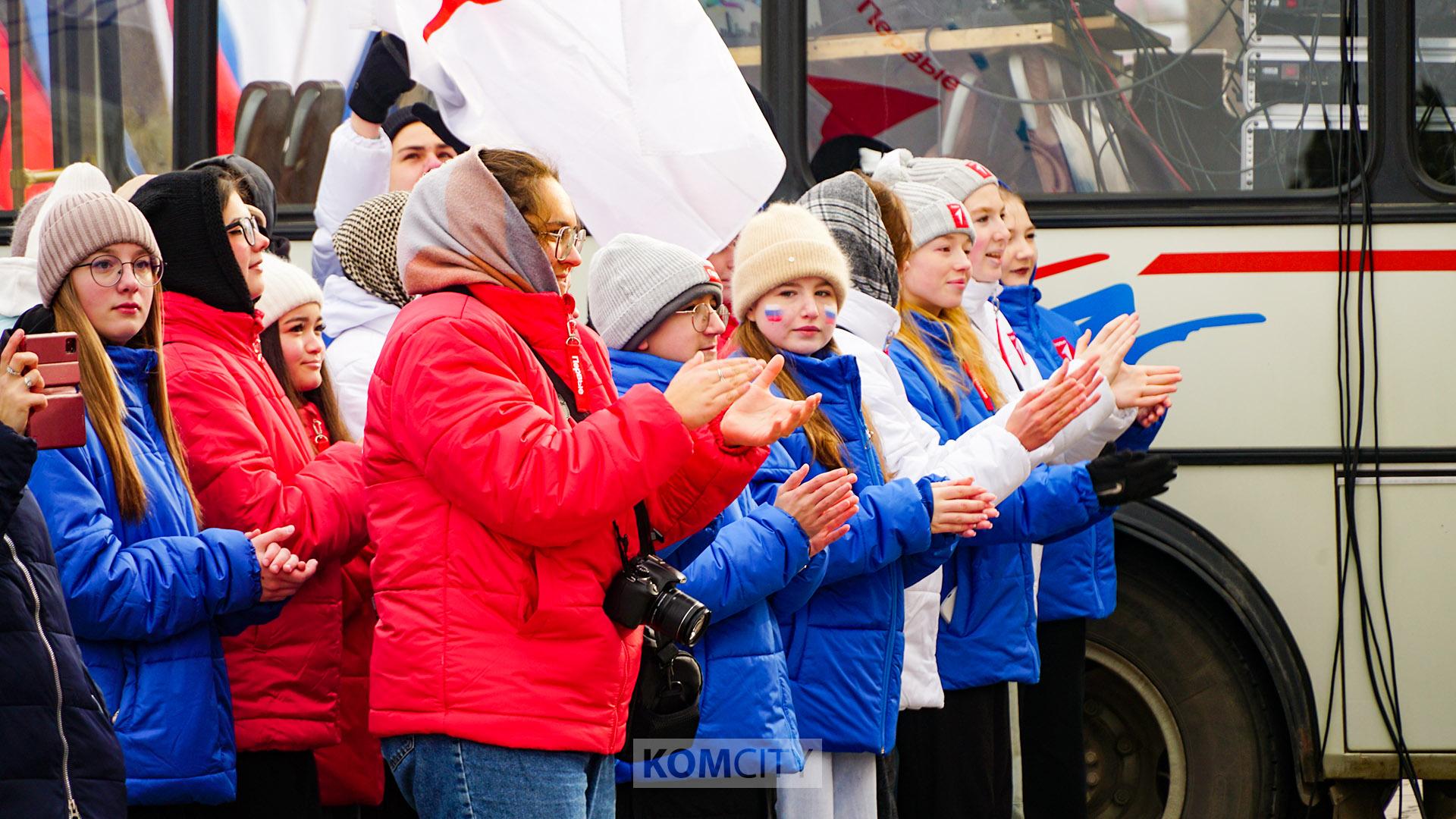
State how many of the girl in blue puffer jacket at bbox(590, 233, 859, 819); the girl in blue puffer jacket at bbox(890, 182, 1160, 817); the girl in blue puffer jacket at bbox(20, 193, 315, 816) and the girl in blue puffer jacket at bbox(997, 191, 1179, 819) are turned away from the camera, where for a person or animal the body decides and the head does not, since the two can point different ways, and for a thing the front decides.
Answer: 0

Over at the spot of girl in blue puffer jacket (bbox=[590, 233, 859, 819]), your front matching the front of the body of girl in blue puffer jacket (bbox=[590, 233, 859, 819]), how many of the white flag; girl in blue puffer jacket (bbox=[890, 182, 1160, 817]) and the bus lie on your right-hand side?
0

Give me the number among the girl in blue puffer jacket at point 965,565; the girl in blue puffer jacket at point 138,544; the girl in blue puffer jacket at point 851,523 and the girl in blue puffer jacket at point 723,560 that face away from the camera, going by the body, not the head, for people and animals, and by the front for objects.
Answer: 0

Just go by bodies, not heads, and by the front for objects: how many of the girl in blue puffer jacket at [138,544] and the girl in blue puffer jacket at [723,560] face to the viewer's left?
0

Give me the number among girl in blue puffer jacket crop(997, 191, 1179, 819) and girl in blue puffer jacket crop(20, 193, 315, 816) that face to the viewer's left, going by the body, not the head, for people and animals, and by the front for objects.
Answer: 0

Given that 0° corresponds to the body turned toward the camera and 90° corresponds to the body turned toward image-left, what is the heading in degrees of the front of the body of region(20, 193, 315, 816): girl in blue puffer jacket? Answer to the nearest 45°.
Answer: approximately 315°

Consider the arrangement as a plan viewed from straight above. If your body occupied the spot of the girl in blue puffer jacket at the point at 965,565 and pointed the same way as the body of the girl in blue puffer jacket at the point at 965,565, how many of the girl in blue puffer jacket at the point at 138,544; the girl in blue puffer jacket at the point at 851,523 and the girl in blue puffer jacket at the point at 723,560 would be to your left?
0

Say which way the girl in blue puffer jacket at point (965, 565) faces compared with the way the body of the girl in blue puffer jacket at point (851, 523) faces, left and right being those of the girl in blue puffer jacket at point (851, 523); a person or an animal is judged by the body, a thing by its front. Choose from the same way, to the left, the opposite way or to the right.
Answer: the same way

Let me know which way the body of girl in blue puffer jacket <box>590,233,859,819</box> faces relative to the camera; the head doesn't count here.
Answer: to the viewer's right

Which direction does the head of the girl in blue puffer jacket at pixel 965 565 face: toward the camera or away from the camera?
toward the camera

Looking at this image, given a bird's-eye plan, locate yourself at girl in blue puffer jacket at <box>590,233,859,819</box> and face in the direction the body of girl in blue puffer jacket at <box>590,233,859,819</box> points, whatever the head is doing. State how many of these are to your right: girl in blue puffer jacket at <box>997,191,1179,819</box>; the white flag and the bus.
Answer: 0
